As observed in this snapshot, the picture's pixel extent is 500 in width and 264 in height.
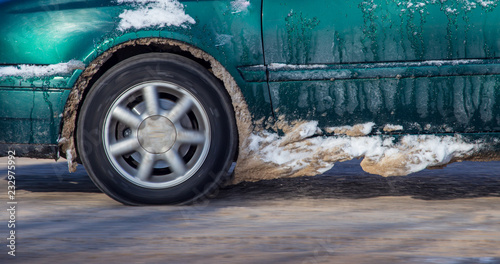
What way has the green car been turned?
to the viewer's left
